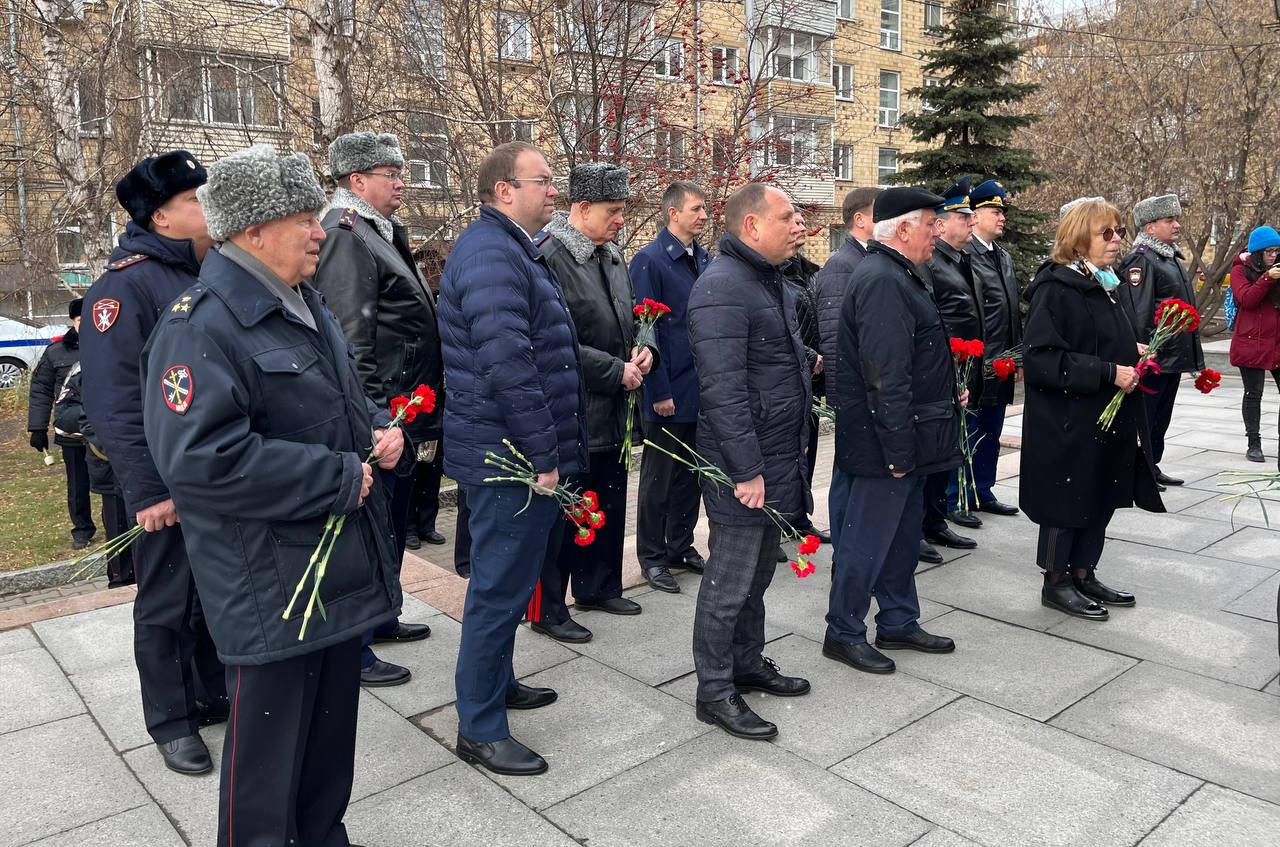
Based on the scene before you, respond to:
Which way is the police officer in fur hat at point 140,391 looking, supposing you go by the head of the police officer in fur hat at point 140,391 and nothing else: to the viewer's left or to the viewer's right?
to the viewer's right

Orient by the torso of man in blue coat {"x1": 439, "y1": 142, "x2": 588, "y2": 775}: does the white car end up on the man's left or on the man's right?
on the man's left

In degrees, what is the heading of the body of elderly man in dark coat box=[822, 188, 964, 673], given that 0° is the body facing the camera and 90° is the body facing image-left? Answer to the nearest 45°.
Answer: approximately 270°

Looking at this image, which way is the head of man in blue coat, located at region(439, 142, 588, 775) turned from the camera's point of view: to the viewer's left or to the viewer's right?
to the viewer's right

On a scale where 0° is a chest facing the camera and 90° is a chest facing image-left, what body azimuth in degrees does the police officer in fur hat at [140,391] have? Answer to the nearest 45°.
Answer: approximately 270°

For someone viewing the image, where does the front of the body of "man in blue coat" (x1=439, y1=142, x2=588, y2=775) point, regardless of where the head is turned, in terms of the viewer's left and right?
facing to the right of the viewer

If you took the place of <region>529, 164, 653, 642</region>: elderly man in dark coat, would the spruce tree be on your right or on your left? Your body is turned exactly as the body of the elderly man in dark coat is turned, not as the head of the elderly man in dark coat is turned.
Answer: on your left

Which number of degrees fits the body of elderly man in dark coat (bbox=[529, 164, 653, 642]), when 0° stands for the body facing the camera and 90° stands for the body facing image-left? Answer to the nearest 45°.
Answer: approximately 315°

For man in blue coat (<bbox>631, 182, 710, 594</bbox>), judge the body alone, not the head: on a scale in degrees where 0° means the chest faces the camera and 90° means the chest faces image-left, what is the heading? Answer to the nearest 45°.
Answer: approximately 315°

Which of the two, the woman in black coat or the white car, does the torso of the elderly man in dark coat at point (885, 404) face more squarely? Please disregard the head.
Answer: the woman in black coat
